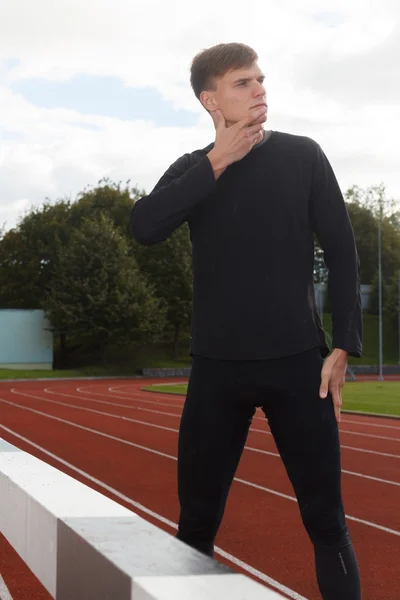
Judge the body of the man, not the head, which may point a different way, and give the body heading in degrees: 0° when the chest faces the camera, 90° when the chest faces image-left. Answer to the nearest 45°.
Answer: approximately 0°

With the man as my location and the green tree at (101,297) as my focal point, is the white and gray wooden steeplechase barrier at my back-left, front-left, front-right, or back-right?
back-left

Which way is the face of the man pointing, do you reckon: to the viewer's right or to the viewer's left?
to the viewer's right

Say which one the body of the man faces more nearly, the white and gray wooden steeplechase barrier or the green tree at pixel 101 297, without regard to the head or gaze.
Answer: the white and gray wooden steeplechase barrier

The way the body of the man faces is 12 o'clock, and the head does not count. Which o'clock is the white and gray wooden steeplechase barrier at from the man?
The white and gray wooden steeplechase barrier is roughly at 1 o'clock from the man.

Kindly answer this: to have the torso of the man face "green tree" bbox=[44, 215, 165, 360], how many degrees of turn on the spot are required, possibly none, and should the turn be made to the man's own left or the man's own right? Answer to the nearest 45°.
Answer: approximately 180°
